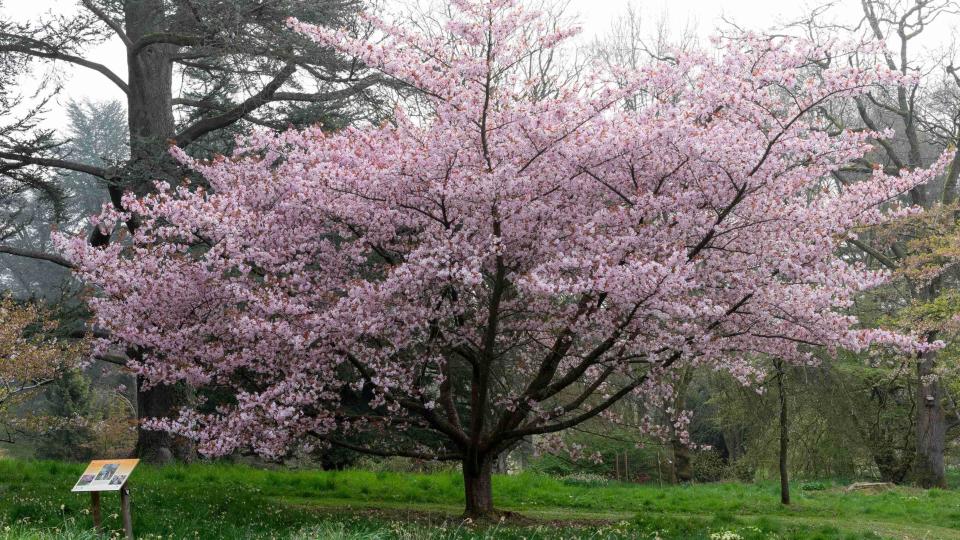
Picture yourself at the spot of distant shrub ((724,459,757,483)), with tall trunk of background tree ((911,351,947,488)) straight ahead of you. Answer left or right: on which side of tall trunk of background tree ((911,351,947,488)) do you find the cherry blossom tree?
right

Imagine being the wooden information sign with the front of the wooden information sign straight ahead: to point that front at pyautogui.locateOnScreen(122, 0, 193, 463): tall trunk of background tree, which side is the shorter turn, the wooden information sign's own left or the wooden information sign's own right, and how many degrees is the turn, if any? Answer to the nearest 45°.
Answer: approximately 135° to the wooden information sign's own right

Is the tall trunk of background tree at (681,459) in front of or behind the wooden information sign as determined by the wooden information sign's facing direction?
behind

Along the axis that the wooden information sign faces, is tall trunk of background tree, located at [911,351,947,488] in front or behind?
behind

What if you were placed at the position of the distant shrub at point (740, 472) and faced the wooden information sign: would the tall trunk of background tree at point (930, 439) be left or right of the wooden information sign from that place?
left

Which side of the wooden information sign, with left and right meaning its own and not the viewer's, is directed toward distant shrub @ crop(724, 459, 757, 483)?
back

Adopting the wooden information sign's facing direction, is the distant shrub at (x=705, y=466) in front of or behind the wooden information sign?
behind

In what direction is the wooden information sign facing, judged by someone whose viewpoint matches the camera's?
facing the viewer and to the left of the viewer
